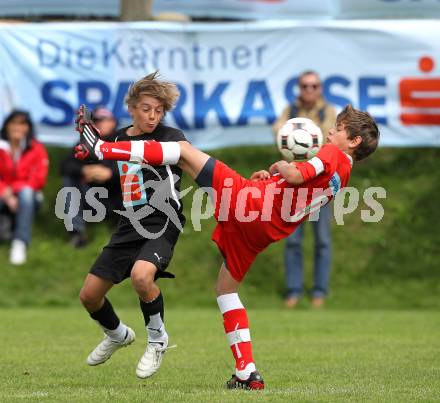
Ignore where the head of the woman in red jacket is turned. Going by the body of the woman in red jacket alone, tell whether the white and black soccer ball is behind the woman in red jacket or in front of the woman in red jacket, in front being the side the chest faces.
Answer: in front

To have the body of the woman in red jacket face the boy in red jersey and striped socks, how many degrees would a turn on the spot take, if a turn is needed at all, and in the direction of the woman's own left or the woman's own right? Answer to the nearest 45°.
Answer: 0° — they already face them

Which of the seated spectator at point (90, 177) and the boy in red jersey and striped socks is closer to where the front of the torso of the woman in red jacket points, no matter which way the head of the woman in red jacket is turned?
the boy in red jersey and striped socks

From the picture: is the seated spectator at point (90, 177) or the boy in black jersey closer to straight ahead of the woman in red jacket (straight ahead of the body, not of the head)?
the boy in black jersey

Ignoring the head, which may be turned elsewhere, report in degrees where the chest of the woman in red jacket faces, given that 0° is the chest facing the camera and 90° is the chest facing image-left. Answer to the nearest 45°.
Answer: approximately 0°
